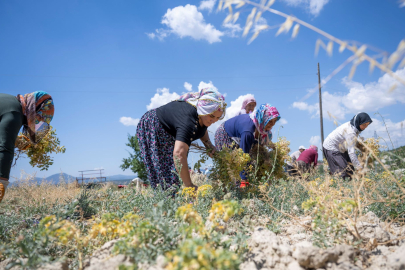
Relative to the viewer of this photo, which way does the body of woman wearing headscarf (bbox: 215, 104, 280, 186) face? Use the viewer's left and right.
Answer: facing to the right of the viewer

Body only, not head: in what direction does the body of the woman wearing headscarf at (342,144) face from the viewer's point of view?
to the viewer's right

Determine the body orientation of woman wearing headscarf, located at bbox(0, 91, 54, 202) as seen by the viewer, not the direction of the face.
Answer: to the viewer's right

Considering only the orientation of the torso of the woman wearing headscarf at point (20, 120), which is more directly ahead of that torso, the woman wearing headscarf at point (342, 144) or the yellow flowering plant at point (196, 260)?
the woman wearing headscarf

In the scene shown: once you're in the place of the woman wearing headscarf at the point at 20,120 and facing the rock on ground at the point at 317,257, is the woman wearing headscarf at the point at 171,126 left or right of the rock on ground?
left

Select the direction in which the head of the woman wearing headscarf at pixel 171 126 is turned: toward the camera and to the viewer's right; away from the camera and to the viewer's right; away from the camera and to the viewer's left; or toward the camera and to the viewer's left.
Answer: toward the camera and to the viewer's right

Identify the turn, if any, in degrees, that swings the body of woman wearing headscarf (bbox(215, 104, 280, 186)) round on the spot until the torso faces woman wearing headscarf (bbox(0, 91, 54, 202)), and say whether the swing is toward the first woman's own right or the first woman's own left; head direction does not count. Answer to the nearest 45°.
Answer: approximately 135° to the first woman's own right

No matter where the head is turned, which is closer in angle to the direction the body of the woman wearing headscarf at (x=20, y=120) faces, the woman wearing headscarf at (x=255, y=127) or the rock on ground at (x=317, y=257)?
the woman wearing headscarf
